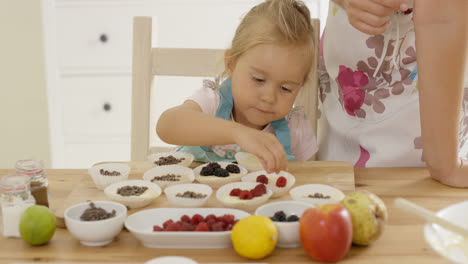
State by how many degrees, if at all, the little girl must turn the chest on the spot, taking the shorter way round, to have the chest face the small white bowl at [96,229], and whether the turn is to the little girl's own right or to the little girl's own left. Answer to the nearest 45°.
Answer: approximately 45° to the little girl's own right

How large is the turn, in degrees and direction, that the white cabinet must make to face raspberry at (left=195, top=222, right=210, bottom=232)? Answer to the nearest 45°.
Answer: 0° — it already faces it

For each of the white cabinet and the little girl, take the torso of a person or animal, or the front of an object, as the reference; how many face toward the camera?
2

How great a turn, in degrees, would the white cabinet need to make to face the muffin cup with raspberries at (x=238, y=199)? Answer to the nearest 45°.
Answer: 0° — it already faces it

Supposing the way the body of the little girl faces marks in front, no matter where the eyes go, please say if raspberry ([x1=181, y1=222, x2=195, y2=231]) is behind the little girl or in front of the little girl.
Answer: in front

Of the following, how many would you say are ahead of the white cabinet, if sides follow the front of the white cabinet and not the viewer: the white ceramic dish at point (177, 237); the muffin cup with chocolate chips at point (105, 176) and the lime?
3

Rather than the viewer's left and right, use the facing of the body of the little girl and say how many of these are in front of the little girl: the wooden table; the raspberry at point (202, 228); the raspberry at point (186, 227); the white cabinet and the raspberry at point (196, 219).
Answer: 4

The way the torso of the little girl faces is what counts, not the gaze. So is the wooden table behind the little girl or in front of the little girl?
in front

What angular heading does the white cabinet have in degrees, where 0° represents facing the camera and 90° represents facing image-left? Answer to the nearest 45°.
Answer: approximately 0°

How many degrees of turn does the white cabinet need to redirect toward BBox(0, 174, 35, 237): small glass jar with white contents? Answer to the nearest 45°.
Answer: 0° — it already faces it

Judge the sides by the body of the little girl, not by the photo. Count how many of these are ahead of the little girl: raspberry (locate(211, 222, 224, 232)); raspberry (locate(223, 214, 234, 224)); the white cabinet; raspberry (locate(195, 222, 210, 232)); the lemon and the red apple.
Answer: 5

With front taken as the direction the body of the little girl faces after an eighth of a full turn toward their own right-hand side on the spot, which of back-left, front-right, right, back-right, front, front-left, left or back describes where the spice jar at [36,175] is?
front
